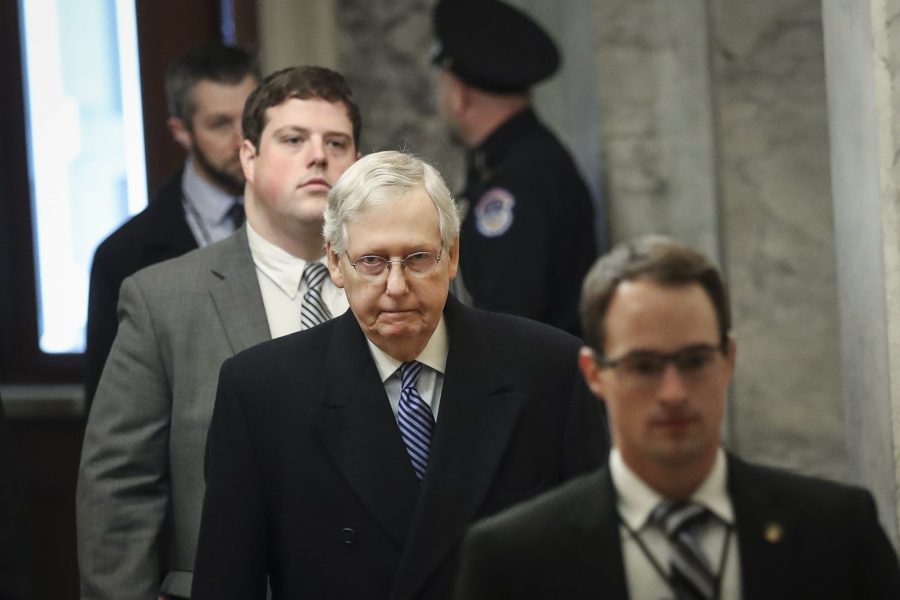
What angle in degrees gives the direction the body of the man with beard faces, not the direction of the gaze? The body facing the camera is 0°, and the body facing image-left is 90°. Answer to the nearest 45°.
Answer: approximately 315°

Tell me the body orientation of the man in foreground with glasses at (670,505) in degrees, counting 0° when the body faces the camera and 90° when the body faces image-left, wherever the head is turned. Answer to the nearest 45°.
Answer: approximately 0°

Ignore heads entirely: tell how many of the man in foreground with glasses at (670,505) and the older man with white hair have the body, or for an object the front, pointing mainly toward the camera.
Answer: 2

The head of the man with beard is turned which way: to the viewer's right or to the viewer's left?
to the viewer's right

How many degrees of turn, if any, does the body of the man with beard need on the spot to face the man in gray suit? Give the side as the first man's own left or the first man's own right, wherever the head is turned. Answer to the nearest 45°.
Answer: approximately 45° to the first man's own right

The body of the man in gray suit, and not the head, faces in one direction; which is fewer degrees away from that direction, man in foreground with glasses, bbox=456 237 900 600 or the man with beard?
the man in foreground with glasses

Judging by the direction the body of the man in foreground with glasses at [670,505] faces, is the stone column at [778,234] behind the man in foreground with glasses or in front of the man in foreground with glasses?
behind
